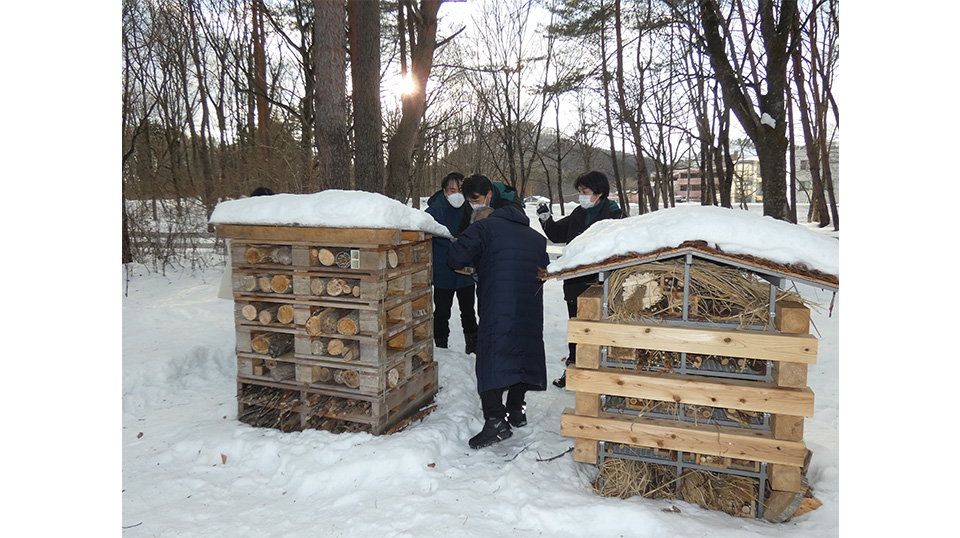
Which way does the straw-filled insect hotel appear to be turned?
toward the camera

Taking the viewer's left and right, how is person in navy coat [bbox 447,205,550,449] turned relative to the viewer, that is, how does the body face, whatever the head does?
facing away from the viewer and to the left of the viewer

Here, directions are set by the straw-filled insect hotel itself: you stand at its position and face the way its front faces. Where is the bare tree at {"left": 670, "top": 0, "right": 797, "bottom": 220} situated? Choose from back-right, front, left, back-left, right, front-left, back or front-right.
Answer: back

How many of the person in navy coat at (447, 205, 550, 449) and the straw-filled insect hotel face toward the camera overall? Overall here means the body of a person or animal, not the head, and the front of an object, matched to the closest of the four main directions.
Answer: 1

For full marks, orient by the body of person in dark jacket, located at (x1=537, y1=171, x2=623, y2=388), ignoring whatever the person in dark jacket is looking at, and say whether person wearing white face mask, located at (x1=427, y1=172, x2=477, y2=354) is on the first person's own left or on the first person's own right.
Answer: on the first person's own right

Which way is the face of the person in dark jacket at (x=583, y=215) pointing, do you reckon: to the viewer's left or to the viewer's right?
to the viewer's left

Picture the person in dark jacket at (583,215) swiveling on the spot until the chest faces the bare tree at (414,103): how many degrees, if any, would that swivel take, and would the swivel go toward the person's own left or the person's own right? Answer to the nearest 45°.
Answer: approximately 90° to the person's own right

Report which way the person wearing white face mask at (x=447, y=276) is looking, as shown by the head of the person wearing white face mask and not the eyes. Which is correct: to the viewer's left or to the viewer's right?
to the viewer's right

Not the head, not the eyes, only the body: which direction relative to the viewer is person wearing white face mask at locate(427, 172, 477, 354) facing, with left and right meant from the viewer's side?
facing the viewer and to the right of the viewer

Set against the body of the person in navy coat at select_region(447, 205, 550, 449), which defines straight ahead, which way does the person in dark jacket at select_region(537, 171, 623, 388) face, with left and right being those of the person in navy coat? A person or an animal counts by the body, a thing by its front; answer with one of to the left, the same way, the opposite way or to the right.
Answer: to the left

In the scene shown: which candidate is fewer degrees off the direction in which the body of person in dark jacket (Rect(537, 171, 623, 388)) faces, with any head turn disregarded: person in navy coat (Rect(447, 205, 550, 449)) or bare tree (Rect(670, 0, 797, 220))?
the person in navy coat
